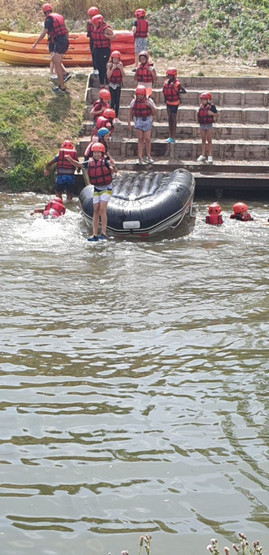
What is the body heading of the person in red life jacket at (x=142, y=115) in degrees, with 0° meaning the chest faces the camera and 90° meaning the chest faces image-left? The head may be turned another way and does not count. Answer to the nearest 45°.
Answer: approximately 0°

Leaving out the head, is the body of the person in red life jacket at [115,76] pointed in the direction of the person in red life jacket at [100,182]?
yes

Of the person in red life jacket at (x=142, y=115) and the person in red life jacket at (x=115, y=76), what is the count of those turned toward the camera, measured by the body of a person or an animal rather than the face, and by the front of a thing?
2

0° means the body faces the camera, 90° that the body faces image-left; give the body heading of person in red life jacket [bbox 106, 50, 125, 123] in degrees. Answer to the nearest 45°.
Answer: approximately 0°

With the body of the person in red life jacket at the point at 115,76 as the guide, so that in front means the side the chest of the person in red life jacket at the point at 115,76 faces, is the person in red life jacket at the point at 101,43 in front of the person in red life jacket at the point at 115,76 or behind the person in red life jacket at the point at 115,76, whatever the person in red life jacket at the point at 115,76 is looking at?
behind

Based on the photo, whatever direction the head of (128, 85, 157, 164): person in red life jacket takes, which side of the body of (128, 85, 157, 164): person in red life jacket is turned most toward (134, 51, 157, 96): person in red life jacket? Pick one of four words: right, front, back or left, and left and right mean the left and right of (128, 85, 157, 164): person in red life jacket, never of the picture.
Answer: back

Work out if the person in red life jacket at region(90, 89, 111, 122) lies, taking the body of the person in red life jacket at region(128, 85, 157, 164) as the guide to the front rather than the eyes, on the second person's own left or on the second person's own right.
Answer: on the second person's own right
